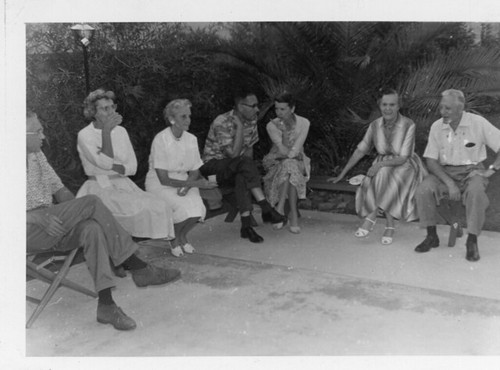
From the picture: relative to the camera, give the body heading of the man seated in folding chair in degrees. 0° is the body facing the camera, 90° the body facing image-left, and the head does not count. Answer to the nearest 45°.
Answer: approximately 315°

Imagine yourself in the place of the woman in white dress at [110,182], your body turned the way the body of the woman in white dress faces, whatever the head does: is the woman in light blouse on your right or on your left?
on your left

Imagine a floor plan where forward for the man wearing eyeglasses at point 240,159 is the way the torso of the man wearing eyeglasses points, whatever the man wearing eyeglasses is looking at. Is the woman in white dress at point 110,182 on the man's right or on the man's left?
on the man's right

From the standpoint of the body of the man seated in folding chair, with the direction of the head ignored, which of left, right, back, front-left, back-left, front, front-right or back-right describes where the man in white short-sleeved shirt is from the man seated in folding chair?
front-left

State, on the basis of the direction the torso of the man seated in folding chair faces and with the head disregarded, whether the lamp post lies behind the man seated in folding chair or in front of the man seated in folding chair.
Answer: behind

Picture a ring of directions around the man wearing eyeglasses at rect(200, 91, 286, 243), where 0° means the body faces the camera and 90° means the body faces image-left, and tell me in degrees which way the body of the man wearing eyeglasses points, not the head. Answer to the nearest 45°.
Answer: approximately 315°

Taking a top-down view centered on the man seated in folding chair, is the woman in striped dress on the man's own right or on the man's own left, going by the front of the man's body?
on the man's own left

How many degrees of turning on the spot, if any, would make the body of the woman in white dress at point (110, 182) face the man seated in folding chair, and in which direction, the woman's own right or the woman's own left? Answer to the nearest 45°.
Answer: approximately 45° to the woman's own right

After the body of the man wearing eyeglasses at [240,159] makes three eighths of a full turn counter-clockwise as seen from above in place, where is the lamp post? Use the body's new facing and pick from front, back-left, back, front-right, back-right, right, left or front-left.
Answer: left
